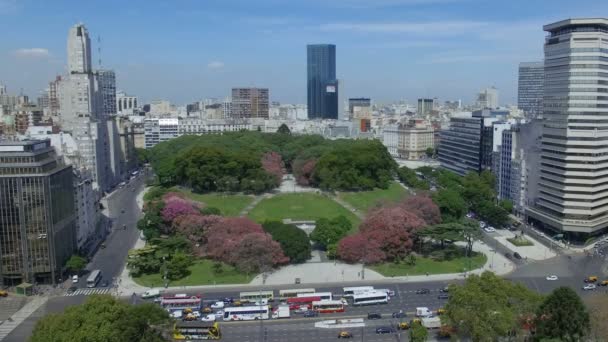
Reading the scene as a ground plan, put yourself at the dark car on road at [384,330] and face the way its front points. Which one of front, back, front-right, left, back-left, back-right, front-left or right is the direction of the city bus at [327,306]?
back-left

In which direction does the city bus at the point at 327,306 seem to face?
to the viewer's left

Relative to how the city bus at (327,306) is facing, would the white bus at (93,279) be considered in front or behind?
in front

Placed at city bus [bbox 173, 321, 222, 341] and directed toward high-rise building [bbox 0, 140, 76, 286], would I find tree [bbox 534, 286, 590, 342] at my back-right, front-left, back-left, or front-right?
back-right

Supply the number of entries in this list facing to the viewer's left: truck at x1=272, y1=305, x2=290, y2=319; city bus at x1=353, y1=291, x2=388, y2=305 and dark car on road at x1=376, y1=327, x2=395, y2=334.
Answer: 2

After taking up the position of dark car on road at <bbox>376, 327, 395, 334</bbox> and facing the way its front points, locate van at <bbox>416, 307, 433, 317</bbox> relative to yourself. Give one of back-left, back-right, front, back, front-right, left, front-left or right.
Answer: front-left

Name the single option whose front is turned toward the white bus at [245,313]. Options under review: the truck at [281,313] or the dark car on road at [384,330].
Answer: the truck

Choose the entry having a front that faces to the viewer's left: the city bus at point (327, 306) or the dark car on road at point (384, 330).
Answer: the city bus

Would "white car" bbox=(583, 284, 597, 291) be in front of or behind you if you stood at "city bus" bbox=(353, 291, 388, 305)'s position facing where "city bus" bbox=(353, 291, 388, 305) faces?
behind

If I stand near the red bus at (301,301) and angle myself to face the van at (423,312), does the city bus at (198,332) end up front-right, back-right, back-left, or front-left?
back-right

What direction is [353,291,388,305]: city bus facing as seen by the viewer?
to the viewer's left

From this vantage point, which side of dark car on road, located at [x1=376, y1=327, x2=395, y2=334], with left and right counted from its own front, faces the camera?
right

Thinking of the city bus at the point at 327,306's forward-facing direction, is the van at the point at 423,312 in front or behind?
behind

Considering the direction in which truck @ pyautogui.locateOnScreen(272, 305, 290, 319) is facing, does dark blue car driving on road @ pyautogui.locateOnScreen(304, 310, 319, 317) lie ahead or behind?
behind

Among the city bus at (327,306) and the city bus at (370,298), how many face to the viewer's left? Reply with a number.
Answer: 2

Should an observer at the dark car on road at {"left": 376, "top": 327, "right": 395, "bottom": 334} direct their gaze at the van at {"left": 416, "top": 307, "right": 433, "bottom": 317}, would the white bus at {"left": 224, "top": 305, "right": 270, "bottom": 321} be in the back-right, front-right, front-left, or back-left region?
back-left

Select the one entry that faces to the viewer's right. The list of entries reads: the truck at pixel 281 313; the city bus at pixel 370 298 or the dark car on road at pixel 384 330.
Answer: the dark car on road
